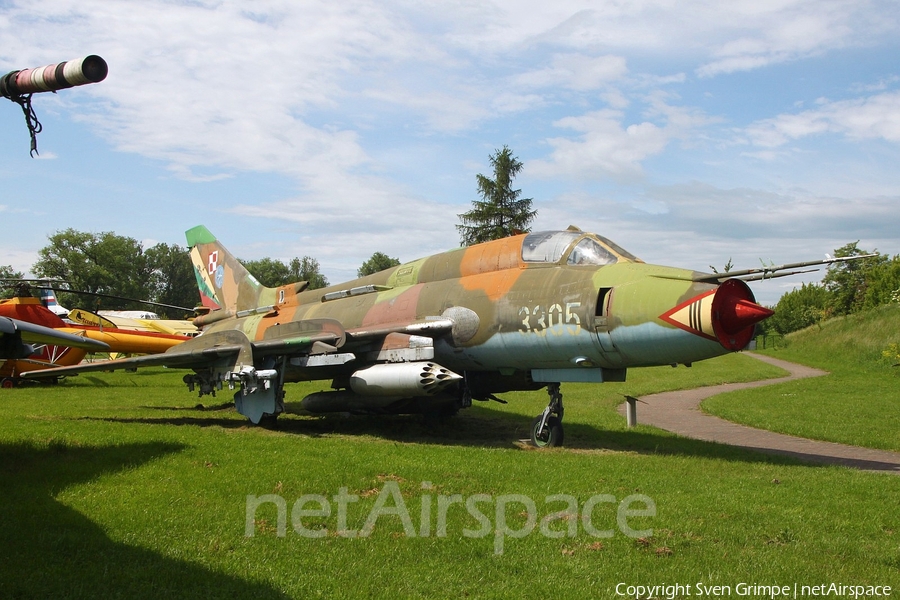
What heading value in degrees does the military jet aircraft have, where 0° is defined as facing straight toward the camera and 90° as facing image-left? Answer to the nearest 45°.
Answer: approximately 315°

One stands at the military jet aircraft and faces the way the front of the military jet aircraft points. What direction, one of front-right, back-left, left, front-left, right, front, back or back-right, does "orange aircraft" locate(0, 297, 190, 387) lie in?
back
